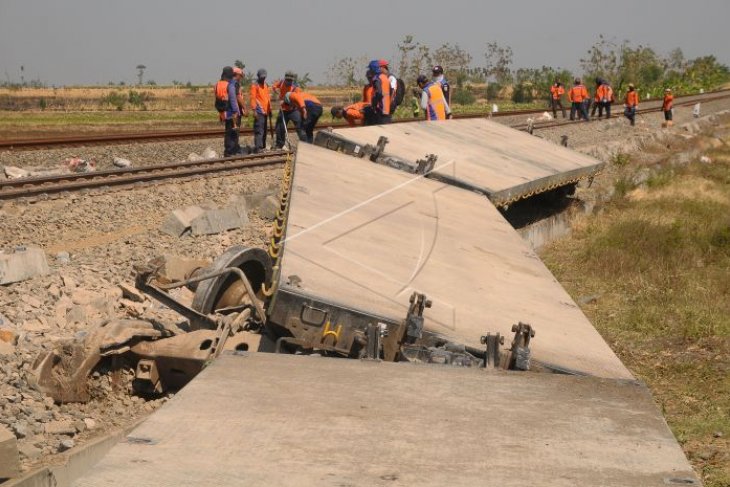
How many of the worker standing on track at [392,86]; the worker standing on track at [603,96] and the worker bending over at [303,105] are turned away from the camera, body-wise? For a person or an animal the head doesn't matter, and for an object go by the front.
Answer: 1

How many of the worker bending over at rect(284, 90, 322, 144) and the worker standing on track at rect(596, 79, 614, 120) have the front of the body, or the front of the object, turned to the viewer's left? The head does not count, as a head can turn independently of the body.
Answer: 1

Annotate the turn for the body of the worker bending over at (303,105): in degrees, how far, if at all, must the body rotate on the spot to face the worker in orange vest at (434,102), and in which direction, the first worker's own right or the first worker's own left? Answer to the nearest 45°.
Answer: approximately 135° to the first worker's own left

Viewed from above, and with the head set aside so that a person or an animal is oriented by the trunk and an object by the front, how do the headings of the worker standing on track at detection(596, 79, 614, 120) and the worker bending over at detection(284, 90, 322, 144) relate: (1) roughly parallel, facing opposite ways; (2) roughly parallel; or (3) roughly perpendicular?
roughly perpendicular

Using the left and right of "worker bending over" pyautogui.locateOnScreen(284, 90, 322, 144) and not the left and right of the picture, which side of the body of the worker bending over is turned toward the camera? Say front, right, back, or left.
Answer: left

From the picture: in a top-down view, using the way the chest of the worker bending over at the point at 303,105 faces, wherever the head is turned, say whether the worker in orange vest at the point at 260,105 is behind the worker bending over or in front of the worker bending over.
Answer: in front
